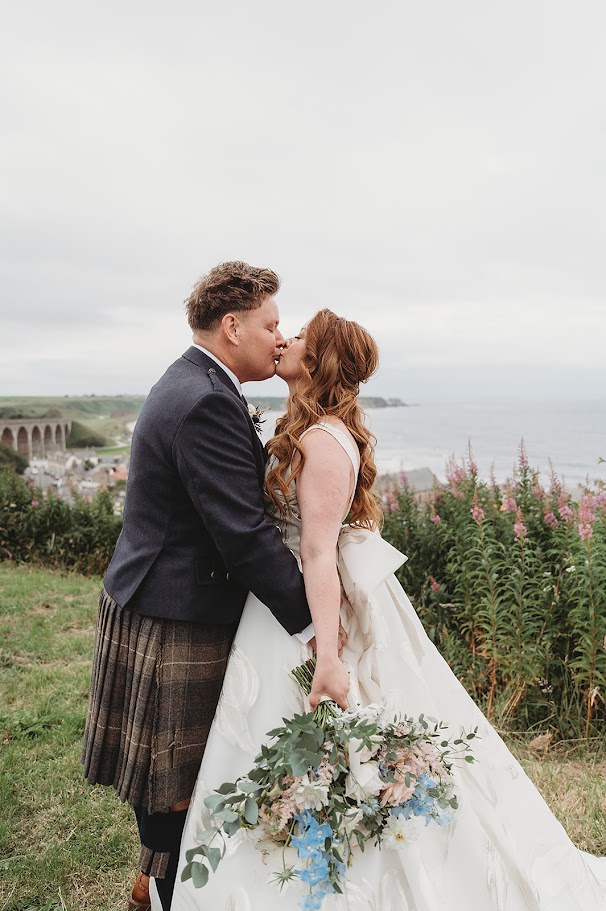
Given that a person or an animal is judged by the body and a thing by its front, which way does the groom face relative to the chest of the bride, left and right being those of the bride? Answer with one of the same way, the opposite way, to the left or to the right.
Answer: the opposite way

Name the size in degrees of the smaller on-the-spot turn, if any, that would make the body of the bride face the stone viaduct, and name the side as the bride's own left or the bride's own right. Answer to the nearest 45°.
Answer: approximately 45° to the bride's own right

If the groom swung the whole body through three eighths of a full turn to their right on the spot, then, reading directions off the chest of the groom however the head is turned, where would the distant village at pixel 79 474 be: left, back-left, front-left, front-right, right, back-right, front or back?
back-right

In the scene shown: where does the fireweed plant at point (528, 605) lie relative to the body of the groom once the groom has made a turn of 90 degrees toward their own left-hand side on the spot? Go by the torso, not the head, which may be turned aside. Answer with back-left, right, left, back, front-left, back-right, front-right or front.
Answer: front-right

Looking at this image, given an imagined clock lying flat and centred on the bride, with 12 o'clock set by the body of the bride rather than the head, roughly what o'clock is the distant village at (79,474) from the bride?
The distant village is roughly at 2 o'clock from the bride.

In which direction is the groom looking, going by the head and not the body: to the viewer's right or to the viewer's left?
to the viewer's right

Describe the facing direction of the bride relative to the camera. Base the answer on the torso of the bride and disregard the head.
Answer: to the viewer's left

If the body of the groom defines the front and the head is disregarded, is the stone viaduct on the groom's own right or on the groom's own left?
on the groom's own left

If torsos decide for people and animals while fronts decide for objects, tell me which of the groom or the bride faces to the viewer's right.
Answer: the groom

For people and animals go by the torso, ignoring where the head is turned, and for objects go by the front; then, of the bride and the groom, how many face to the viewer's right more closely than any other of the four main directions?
1

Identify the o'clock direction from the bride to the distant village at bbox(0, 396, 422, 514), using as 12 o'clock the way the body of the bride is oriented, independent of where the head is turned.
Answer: The distant village is roughly at 2 o'clock from the bride.

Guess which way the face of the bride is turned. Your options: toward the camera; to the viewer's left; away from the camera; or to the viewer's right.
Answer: to the viewer's left

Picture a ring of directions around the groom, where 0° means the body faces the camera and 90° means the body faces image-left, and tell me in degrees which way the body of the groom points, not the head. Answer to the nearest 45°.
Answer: approximately 270°

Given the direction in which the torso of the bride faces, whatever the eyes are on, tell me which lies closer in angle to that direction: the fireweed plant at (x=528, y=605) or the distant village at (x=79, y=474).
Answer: the distant village
